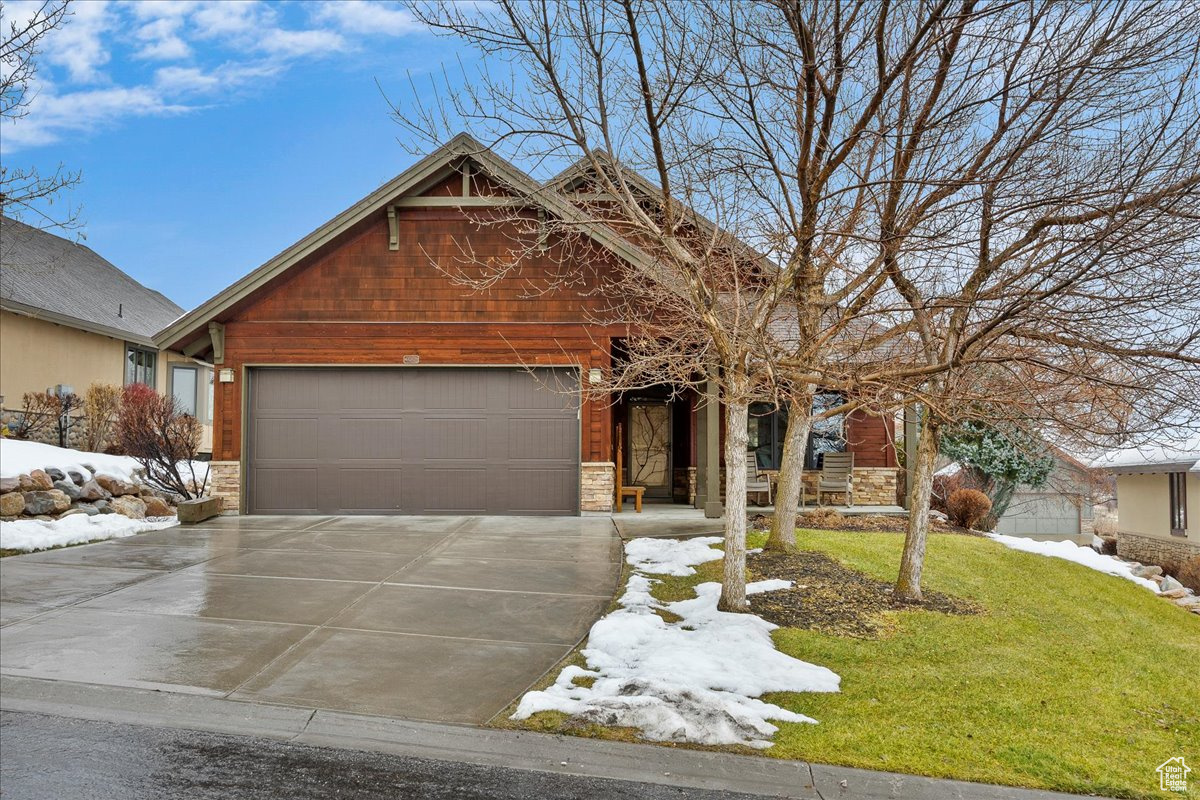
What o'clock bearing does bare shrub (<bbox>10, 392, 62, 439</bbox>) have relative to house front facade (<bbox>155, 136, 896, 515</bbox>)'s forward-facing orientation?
The bare shrub is roughly at 4 o'clock from the house front facade.

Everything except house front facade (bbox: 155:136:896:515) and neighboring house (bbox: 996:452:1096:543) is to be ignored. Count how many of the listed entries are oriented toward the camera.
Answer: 2

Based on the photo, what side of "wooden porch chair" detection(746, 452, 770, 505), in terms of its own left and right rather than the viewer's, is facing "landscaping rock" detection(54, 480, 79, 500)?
right

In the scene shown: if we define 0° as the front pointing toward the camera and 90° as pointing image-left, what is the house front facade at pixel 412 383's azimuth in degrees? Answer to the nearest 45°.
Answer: approximately 0°

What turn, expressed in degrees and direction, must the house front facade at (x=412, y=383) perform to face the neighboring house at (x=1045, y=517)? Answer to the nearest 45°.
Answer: approximately 135° to its left

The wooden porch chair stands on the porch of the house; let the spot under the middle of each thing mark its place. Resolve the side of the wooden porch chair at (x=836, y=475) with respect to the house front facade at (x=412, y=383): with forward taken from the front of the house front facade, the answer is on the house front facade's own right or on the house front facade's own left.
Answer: on the house front facade's own left

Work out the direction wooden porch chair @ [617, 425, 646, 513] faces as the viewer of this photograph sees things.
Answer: facing to the right of the viewer

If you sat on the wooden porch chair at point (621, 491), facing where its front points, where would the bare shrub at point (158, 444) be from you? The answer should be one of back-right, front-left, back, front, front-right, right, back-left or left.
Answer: back

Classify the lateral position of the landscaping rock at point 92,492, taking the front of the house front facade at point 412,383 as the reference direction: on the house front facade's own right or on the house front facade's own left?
on the house front facade's own right

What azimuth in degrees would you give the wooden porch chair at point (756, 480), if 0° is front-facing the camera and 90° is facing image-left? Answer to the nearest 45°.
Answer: approximately 315°

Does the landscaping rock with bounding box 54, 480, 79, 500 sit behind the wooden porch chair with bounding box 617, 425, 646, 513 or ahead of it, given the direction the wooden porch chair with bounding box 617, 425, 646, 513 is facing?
behind

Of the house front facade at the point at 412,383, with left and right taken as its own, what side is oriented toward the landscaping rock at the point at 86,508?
right
